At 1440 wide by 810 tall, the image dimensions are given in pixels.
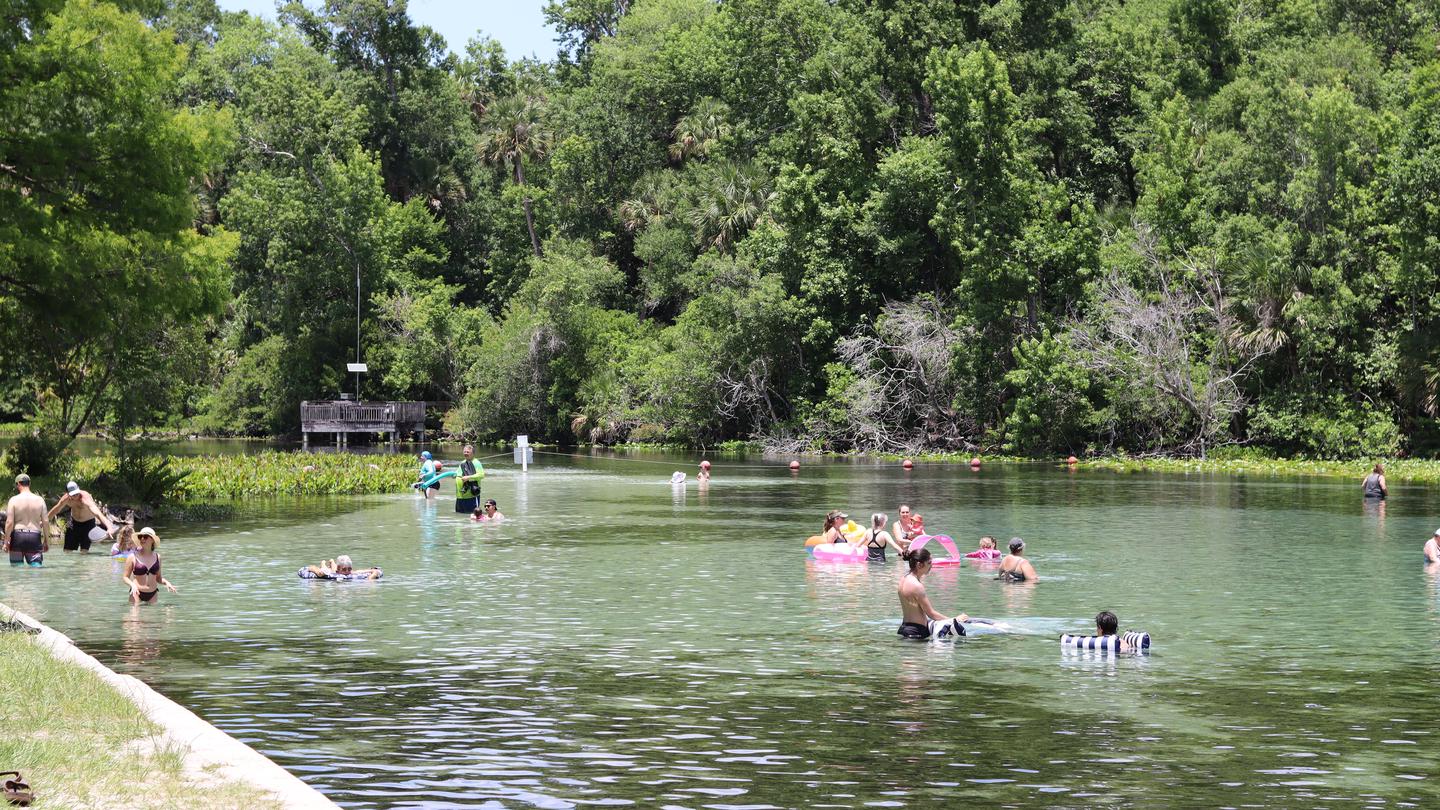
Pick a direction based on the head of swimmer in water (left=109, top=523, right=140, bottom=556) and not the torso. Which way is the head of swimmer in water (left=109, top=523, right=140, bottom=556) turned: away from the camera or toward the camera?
toward the camera

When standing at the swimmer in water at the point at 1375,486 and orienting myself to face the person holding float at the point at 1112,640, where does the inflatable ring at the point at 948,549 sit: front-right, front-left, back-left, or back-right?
front-right

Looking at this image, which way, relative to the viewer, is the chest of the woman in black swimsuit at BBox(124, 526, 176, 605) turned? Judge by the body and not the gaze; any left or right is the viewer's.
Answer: facing the viewer

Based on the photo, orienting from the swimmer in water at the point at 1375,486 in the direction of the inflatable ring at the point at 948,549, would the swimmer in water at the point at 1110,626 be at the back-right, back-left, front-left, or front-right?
front-left

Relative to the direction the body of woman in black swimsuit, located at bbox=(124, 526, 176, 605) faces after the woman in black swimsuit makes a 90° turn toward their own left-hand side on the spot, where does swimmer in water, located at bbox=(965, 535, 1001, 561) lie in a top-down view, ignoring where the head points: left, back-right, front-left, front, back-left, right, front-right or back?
front

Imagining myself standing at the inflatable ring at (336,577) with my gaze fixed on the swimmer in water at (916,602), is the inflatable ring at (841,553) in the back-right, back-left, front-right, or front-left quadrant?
front-left

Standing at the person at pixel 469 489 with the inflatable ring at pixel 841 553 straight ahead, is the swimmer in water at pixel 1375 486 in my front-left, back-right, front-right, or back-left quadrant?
front-left

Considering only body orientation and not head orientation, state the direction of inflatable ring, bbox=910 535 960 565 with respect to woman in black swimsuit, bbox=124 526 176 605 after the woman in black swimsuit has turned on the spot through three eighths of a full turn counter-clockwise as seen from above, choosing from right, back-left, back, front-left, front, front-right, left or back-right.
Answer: front-right

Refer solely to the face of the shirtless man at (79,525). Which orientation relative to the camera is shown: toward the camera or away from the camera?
toward the camera
